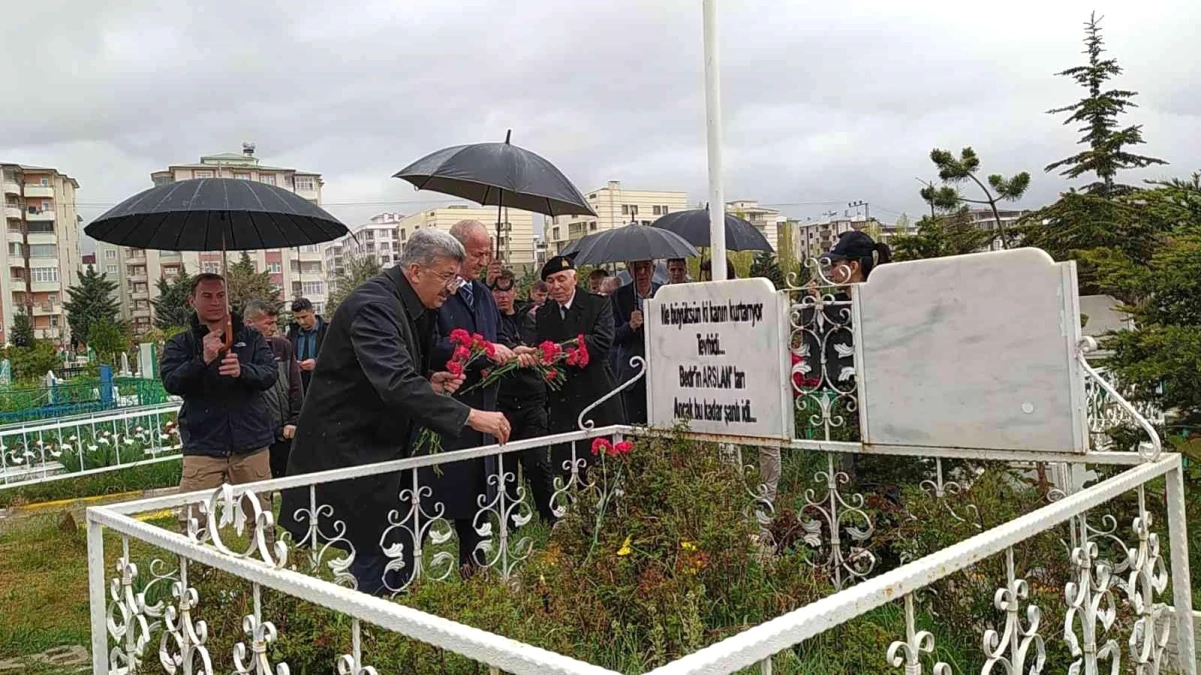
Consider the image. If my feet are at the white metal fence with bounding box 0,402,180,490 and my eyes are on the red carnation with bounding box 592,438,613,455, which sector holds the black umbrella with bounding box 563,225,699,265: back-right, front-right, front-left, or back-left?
front-left

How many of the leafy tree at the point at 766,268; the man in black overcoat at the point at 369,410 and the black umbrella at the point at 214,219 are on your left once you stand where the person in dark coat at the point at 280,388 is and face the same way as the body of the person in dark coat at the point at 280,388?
1

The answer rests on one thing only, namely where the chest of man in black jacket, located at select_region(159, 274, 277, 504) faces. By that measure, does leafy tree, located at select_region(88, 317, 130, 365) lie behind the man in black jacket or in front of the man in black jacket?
behind

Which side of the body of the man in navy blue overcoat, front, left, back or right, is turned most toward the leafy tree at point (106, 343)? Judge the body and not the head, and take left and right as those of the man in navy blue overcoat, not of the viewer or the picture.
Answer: back

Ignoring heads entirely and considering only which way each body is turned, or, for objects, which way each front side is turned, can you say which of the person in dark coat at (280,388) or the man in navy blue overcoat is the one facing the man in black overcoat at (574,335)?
the person in dark coat

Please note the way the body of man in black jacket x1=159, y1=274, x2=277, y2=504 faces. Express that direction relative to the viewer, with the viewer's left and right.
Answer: facing the viewer

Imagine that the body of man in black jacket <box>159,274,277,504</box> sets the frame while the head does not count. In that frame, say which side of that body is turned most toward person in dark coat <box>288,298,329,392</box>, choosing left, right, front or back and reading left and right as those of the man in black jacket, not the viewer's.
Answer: back

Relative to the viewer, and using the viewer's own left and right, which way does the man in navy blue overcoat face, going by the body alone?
facing the viewer and to the right of the viewer

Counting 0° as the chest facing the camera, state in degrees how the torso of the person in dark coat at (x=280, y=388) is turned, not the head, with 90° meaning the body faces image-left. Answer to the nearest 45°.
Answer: approximately 315°

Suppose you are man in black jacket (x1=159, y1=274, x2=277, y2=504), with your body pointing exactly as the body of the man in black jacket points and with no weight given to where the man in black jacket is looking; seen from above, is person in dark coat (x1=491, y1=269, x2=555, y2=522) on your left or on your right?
on your left

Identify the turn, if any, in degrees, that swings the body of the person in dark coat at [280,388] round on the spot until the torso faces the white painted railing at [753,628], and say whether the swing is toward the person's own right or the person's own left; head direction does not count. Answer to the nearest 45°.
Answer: approximately 45° to the person's own right

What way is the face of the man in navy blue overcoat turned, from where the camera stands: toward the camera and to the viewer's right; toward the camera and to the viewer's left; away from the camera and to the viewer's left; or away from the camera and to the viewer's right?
toward the camera and to the viewer's right

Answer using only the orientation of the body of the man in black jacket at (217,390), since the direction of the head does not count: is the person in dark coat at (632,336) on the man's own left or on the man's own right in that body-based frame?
on the man's own left

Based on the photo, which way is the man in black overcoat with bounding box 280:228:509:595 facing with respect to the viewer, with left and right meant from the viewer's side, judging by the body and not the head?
facing to the right of the viewer
